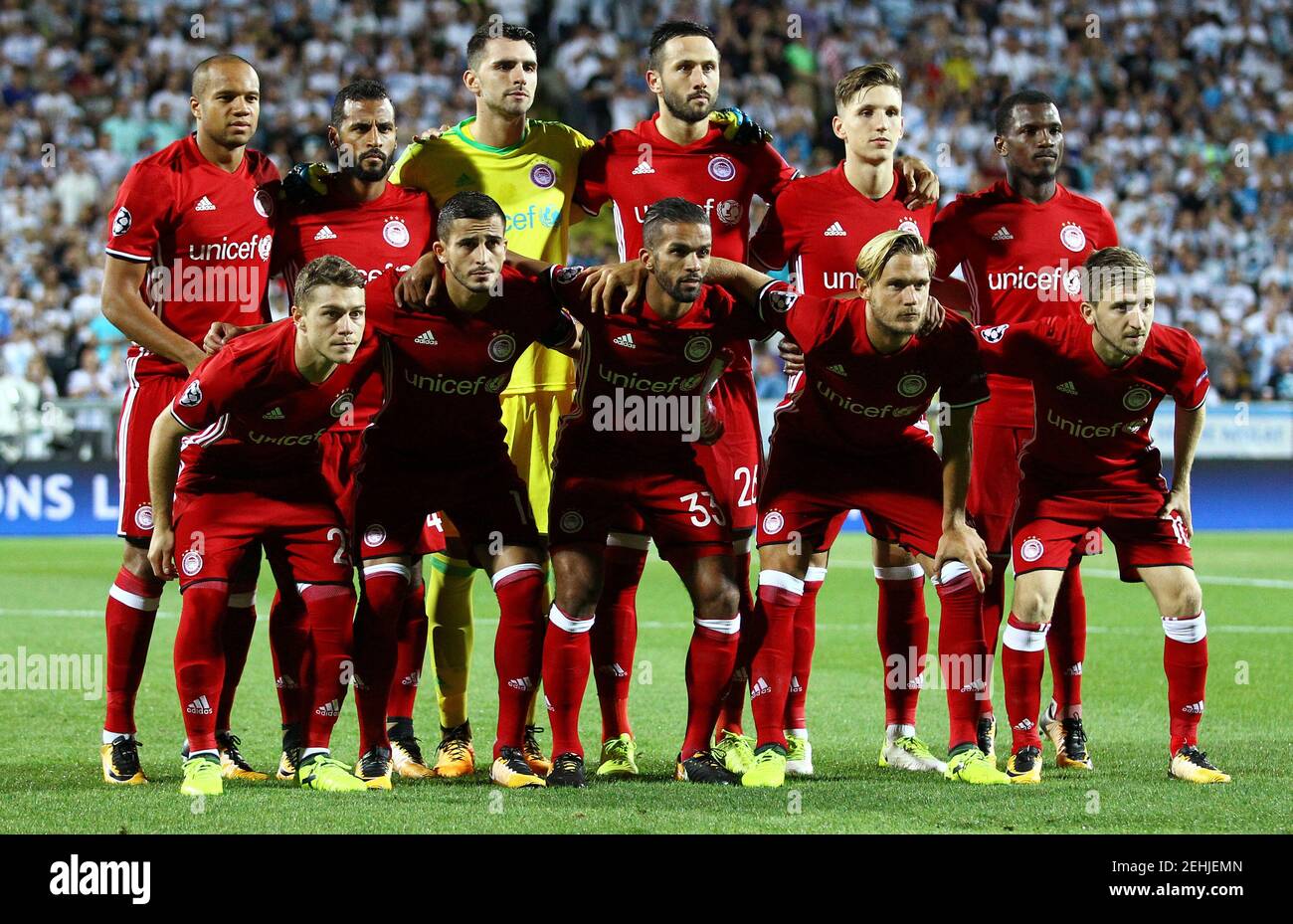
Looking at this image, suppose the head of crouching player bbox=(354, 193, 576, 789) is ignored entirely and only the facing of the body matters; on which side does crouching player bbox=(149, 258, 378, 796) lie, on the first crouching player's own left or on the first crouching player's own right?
on the first crouching player's own right

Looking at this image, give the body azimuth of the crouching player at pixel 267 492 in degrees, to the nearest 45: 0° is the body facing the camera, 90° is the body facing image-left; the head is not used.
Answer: approximately 315°

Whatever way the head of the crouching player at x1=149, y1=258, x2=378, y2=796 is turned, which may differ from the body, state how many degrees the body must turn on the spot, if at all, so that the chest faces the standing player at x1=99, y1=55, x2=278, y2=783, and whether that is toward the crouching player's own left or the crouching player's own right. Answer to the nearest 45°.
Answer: approximately 180°

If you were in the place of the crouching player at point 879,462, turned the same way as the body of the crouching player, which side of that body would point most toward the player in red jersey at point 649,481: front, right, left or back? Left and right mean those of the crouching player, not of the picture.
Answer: right

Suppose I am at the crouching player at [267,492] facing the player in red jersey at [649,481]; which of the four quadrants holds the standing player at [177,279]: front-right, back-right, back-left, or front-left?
back-left

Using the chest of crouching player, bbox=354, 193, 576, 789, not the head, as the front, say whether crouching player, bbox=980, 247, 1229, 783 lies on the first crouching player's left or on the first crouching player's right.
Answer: on the first crouching player's left

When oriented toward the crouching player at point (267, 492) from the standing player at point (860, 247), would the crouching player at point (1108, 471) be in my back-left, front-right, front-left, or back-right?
back-left

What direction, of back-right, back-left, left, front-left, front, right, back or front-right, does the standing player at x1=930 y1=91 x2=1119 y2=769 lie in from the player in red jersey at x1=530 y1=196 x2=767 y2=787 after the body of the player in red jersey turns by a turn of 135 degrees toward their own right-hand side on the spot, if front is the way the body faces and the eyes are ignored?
right
